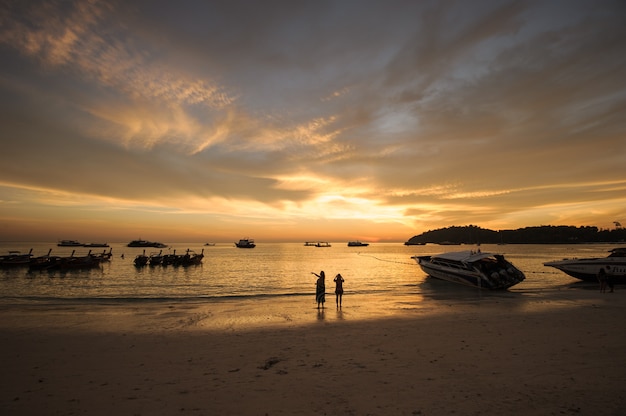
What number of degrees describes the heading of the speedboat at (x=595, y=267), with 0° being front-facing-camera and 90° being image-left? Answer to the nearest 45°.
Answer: approximately 90°

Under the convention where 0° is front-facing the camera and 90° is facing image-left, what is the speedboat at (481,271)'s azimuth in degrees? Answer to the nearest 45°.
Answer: approximately 135°

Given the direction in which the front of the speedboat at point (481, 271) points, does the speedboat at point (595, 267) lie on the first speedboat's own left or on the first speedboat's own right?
on the first speedboat's own right

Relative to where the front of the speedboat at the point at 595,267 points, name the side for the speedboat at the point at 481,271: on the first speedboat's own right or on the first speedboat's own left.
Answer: on the first speedboat's own left
